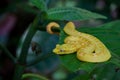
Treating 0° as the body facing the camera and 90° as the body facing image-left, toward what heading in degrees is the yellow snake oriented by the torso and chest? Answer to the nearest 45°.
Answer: approximately 90°
